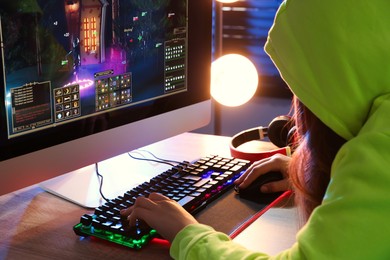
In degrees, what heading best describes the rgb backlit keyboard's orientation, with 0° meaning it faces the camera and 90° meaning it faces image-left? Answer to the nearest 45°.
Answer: approximately 315°

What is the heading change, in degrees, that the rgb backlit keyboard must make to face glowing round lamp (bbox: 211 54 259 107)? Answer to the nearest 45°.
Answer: approximately 135° to its left

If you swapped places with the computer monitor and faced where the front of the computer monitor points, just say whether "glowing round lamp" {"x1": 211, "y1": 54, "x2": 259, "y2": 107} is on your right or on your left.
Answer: on your left

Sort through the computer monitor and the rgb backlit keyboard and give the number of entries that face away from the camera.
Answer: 0
